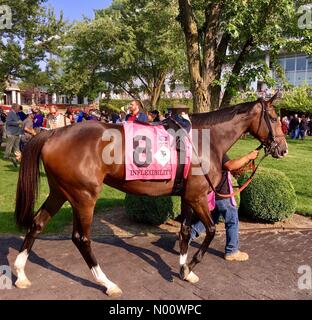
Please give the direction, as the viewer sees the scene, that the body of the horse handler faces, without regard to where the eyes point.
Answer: to the viewer's right

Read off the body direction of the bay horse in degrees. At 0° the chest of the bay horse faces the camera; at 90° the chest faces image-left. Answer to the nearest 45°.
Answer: approximately 270°

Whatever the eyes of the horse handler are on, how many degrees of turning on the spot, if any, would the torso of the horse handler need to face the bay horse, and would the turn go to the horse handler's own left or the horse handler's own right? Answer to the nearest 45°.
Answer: approximately 135° to the horse handler's own right

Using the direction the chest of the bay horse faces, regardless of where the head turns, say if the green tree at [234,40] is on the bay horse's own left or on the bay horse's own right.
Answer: on the bay horse's own left

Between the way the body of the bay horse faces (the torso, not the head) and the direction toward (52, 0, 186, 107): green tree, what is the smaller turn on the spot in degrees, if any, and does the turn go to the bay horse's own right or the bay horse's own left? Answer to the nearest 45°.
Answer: approximately 90° to the bay horse's own left

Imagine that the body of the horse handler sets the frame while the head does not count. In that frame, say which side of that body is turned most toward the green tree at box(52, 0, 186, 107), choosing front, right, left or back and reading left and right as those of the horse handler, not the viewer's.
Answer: left
